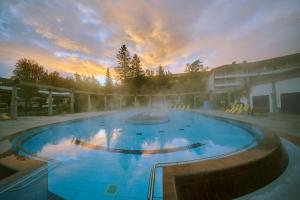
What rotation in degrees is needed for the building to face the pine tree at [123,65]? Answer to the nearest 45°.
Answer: approximately 45° to its right

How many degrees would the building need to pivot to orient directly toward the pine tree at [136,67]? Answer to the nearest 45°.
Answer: approximately 45° to its right

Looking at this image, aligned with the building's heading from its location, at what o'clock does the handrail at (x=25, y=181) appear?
The handrail is roughly at 11 o'clock from the building.

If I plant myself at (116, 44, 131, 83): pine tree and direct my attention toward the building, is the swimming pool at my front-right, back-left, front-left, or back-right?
front-right

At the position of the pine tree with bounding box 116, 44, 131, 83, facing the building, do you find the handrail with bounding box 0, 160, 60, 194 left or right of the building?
right

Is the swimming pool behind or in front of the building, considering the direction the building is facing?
in front
